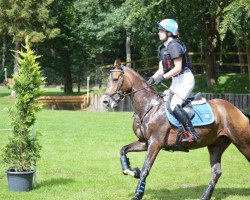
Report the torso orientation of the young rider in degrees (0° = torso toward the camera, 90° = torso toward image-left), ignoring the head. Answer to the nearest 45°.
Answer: approximately 90°

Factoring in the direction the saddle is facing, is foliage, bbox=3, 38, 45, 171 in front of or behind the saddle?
in front

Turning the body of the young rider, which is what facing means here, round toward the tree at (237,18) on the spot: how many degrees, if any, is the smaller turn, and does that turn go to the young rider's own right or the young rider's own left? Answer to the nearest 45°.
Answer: approximately 90° to the young rider's own right

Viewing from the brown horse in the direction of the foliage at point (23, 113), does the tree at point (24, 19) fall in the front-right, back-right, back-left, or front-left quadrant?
front-right

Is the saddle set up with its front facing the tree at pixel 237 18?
no

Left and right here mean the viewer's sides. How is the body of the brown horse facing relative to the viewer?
facing to the left of the viewer

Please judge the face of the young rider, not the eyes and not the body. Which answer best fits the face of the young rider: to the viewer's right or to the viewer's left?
to the viewer's left

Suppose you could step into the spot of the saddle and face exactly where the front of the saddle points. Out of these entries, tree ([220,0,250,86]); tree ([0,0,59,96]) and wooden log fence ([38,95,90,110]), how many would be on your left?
0

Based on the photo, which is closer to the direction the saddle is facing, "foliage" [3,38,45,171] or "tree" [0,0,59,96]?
the foliage

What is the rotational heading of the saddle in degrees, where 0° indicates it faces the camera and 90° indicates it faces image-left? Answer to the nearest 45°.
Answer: approximately 90°
